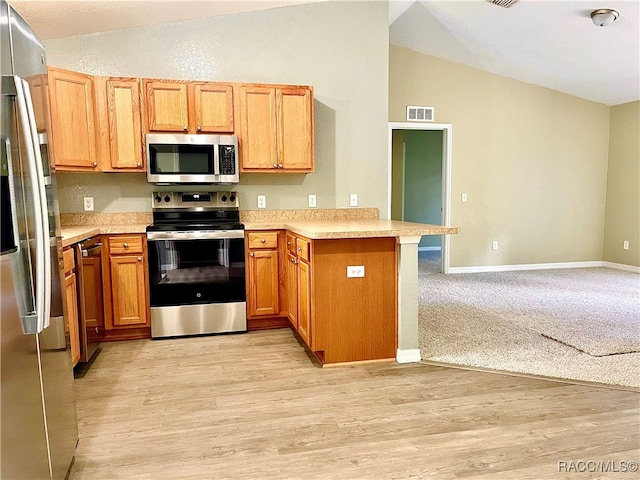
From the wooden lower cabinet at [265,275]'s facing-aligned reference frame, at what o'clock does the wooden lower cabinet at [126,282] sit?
the wooden lower cabinet at [126,282] is roughly at 3 o'clock from the wooden lower cabinet at [265,275].

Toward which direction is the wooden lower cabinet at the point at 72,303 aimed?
to the viewer's right

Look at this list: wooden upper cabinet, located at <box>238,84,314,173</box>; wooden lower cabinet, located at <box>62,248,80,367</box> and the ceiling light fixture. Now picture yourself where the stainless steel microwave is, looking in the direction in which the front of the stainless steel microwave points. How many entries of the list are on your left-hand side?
2

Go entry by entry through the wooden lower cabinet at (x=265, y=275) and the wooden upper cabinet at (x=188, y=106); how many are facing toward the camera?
2

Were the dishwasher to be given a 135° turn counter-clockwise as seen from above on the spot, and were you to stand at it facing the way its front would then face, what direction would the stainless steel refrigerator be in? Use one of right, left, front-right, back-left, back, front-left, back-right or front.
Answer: back-left

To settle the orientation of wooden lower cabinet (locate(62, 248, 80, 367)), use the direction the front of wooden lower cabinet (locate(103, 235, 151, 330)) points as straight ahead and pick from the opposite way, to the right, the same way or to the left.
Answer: to the left

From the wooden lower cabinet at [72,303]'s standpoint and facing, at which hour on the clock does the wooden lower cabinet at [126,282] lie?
the wooden lower cabinet at [126,282] is roughly at 10 o'clock from the wooden lower cabinet at [72,303].

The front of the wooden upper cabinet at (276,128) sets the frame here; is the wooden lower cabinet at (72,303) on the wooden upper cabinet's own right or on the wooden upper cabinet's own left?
on the wooden upper cabinet's own right

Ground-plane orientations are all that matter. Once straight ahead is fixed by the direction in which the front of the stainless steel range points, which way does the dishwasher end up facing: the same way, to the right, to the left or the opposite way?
to the left

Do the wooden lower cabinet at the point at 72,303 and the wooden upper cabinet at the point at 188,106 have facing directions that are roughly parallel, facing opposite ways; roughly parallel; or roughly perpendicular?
roughly perpendicular

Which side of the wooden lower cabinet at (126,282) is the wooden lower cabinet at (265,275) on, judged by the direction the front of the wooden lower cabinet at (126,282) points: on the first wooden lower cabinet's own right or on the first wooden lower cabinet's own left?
on the first wooden lower cabinet's own left
